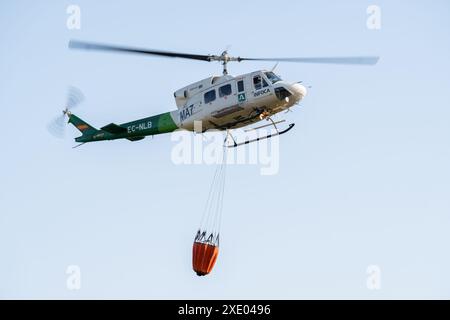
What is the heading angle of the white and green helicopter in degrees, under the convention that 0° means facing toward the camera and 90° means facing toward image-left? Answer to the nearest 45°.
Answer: approximately 270°
